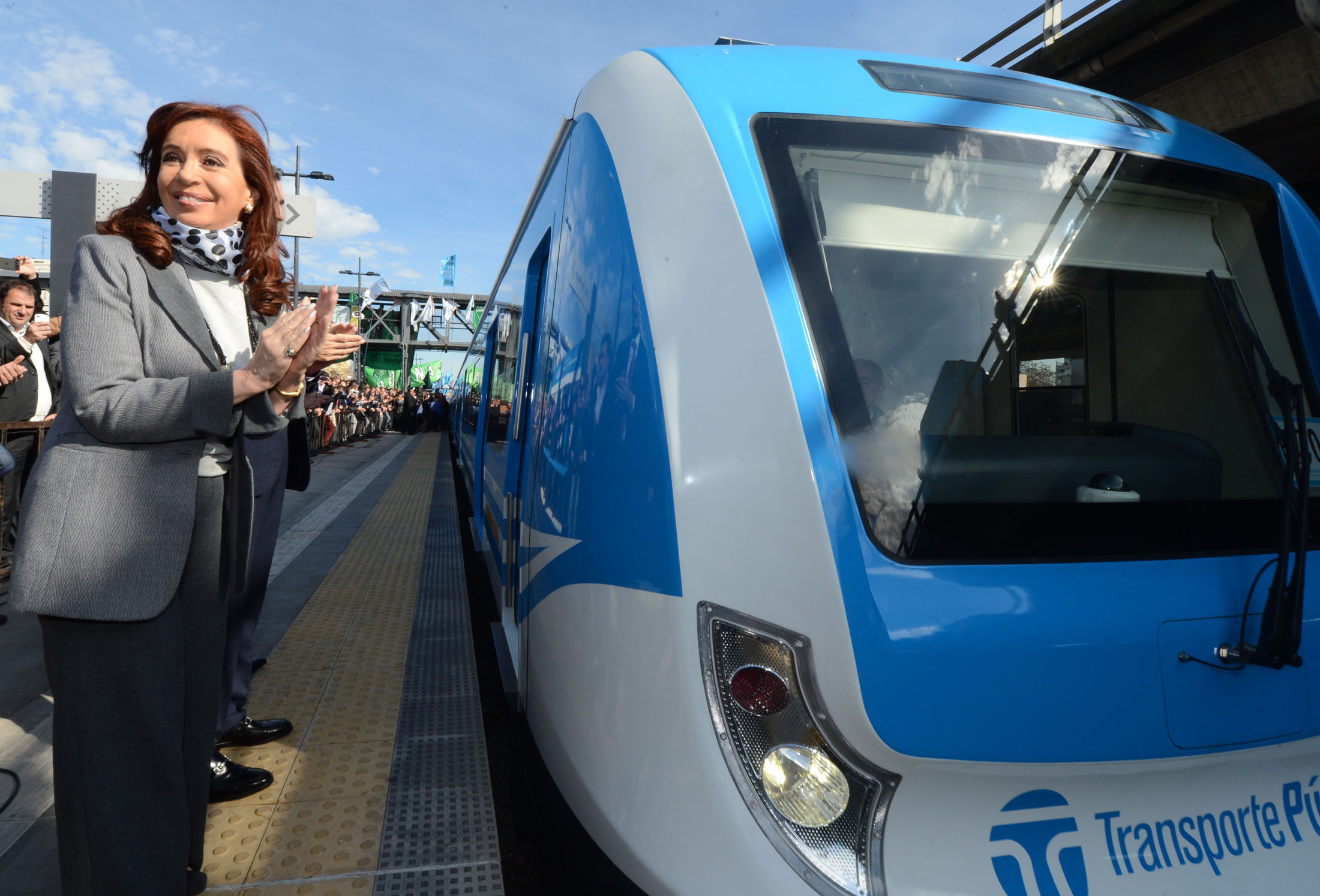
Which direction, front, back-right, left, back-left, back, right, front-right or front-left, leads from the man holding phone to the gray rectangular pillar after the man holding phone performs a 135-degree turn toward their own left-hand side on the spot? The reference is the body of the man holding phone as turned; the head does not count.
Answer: front

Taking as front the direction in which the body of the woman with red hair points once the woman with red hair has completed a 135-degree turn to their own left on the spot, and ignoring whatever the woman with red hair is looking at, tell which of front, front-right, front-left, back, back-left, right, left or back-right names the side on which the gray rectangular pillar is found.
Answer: front

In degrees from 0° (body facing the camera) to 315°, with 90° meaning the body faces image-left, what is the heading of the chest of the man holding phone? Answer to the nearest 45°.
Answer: approximately 315°

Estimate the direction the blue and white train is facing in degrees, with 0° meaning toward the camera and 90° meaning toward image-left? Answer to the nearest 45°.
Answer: approximately 315°

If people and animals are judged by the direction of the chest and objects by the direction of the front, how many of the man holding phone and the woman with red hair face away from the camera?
0

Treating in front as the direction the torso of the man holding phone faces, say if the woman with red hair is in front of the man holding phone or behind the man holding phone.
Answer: in front

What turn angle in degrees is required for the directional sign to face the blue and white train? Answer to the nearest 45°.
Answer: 0° — it already faces it

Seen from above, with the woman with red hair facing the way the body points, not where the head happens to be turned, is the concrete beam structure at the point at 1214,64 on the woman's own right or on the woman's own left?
on the woman's own left

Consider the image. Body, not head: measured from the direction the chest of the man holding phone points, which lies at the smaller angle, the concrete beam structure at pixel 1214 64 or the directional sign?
the concrete beam structure

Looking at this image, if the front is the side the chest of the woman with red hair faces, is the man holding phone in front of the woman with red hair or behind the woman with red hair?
behind
